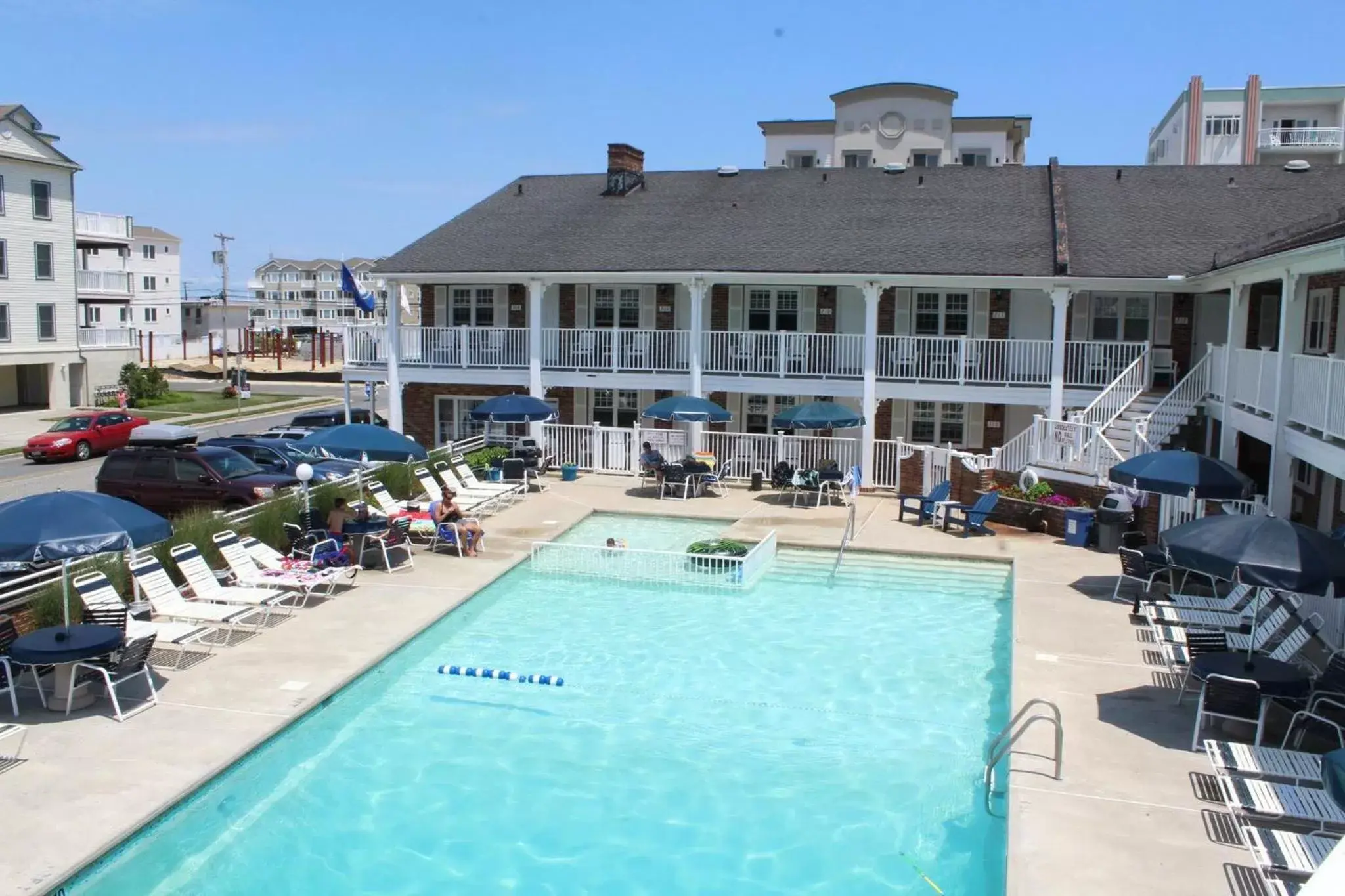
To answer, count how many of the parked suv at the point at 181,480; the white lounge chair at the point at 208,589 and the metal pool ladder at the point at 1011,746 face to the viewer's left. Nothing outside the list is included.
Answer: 1

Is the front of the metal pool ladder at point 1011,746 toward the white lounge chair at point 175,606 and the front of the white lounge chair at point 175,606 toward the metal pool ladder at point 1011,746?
yes

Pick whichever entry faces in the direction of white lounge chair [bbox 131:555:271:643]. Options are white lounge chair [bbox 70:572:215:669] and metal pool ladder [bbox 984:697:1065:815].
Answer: the metal pool ladder

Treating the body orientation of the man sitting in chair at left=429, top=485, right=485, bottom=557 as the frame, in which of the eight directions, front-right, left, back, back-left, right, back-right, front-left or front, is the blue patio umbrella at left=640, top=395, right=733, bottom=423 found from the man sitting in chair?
left

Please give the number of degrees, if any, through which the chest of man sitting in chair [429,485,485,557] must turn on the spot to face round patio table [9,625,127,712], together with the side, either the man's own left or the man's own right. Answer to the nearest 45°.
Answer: approximately 90° to the man's own right

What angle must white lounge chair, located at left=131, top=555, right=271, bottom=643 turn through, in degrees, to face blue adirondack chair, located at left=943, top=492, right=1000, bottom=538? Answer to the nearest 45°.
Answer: approximately 45° to its left

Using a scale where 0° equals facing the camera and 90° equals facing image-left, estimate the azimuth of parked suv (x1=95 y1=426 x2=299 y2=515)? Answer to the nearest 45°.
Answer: approximately 315°

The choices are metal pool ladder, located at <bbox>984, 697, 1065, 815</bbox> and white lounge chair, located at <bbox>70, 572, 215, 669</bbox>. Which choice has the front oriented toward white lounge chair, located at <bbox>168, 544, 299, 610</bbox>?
the metal pool ladder

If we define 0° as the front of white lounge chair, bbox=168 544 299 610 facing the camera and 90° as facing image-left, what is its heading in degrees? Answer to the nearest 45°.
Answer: approximately 315°

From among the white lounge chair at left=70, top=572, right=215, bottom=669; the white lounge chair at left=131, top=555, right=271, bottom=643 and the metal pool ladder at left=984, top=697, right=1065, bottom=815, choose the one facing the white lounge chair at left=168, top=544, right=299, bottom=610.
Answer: the metal pool ladder

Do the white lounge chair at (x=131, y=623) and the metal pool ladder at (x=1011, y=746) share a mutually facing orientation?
yes

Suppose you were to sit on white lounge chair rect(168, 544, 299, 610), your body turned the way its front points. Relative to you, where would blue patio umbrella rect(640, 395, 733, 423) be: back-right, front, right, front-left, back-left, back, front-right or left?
left

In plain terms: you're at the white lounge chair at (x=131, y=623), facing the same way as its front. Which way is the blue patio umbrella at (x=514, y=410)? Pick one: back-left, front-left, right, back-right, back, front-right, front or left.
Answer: left

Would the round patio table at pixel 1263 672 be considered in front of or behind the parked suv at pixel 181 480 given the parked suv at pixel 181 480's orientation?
in front

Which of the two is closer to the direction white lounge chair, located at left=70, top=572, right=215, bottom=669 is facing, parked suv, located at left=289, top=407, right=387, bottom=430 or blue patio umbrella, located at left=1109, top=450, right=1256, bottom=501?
the blue patio umbrella

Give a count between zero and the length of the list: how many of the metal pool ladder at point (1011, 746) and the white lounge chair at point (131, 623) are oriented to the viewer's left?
1

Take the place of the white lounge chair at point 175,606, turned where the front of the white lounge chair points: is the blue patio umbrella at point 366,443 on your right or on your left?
on your left

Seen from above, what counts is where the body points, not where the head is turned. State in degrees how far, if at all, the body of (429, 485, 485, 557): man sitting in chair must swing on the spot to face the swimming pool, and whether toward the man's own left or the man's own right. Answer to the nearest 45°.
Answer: approximately 45° to the man's own right
